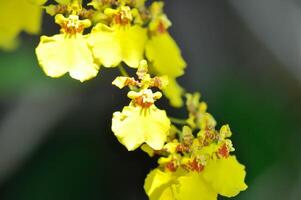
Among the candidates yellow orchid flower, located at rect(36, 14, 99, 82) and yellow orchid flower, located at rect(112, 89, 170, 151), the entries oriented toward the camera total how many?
2

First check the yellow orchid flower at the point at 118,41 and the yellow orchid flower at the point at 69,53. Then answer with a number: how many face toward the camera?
2

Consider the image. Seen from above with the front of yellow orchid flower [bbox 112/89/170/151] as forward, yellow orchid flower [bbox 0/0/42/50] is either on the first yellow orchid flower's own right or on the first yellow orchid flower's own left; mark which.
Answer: on the first yellow orchid flower's own right

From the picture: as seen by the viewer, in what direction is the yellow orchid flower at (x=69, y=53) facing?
toward the camera

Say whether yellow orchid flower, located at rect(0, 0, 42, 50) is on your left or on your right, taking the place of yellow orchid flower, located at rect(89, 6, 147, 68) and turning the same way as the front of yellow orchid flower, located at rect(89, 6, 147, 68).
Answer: on your right

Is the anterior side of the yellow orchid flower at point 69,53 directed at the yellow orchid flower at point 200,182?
no

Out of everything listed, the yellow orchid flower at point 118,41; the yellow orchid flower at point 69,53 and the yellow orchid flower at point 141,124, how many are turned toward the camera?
3

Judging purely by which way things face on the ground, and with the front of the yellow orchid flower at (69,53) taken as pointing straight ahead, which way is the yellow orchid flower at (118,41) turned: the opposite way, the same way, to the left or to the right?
the same way

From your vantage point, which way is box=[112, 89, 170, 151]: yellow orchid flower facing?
toward the camera

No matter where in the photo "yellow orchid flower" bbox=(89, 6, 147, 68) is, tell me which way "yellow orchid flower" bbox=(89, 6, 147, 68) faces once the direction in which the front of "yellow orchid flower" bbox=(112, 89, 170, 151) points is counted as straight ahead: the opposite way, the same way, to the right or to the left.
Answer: the same way
